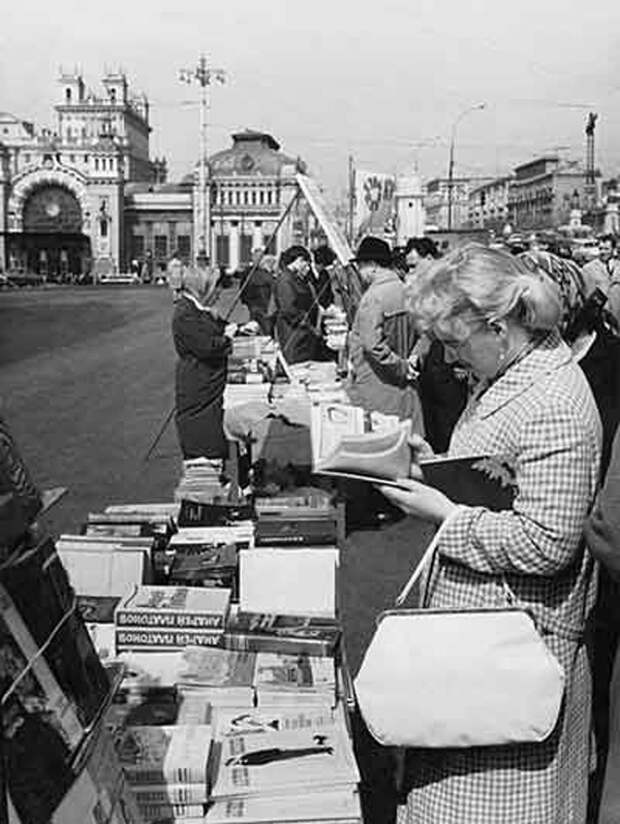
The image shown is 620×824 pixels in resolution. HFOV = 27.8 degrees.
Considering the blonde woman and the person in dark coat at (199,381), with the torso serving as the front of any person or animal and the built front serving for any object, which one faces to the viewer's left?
the blonde woman

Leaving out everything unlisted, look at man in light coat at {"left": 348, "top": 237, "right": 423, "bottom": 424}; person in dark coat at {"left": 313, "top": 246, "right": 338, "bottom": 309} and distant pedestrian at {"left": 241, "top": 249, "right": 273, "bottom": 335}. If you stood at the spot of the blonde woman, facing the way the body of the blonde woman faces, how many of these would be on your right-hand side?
3

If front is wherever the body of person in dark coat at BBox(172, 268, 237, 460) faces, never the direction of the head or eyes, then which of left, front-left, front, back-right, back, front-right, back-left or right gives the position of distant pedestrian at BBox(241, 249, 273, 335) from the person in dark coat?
front-left

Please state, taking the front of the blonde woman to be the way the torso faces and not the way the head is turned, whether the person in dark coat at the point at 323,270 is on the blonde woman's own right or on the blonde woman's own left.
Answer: on the blonde woman's own right

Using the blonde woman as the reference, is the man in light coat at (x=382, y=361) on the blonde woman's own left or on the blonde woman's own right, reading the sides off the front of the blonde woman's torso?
on the blonde woman's own right

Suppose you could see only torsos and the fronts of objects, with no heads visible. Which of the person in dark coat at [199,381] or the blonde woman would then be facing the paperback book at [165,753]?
the blonde woman

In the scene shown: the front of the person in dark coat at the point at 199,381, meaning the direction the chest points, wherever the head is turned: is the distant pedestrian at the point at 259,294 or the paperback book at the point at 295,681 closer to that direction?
the distant pedestrian

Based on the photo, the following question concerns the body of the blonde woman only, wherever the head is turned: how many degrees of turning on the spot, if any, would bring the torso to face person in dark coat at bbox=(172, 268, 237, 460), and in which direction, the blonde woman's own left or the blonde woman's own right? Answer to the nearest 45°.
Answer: approximately 90° to the blonde woman's own right

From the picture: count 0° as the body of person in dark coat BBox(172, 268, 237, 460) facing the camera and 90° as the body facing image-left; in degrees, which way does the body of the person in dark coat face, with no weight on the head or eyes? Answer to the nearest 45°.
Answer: approximately 225°

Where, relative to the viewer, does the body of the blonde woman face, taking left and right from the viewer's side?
facing to the left of the viewer

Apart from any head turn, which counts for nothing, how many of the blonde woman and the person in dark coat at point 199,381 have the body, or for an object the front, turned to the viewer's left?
1
